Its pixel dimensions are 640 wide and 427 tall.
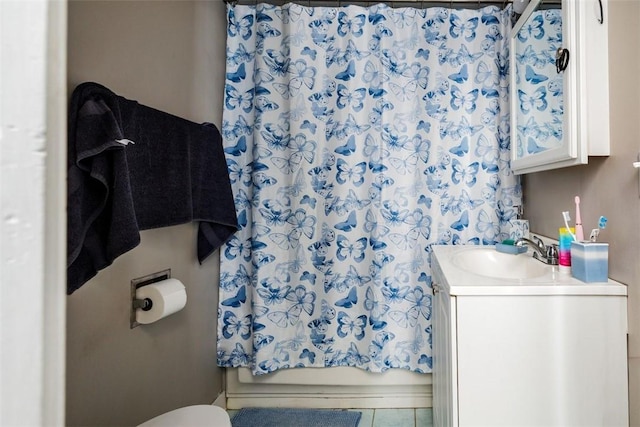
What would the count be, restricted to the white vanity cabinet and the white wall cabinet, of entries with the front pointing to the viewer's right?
0

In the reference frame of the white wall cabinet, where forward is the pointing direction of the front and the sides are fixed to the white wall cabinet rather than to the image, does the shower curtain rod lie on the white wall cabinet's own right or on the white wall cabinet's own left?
on the white wall cabinet's own right

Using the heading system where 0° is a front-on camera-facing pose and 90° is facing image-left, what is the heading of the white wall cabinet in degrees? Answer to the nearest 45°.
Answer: approximately 45°

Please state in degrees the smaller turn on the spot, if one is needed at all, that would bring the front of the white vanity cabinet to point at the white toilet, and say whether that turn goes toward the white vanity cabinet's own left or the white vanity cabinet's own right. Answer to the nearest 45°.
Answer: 0° — it already faces it
